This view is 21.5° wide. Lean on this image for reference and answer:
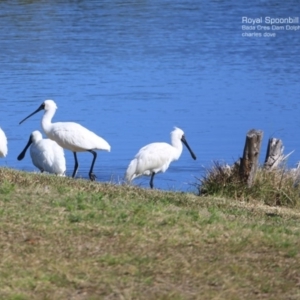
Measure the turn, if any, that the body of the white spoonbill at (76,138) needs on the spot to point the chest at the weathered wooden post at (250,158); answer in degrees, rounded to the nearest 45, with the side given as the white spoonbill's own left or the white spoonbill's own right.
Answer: approximately 135° to the white spoonbill's own left

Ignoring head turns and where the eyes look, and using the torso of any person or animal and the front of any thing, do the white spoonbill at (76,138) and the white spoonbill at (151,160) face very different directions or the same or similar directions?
very different directions

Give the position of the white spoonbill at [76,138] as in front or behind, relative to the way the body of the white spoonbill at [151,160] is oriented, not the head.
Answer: behind

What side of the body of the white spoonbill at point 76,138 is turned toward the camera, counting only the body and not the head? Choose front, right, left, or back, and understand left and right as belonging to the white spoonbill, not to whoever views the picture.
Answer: left

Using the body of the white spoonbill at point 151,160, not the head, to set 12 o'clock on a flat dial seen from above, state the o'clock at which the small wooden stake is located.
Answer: The small wooden stake is roughly at 1 o'clock from the white spoonbill.

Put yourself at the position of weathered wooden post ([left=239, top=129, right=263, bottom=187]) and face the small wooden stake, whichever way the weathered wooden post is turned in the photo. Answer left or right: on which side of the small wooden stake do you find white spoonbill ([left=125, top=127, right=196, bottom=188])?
left

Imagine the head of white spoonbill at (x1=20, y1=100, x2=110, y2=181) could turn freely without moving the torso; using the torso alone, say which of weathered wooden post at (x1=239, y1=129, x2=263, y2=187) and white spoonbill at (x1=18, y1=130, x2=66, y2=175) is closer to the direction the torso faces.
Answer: the white spoonbill

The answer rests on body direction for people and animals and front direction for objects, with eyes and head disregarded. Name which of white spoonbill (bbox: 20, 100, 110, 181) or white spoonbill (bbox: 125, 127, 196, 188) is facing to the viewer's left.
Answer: white spoonbill (bbox: 20, 100, 110, 181)

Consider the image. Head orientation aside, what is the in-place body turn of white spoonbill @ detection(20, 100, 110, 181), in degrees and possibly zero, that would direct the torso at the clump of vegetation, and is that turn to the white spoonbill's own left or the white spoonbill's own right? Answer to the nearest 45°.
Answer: approximately 135° to the white spoonbill's own left

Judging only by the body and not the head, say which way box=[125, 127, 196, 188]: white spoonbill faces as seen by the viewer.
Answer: to the viewer's right

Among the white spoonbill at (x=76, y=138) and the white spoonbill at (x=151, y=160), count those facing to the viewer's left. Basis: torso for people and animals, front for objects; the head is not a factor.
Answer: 1
